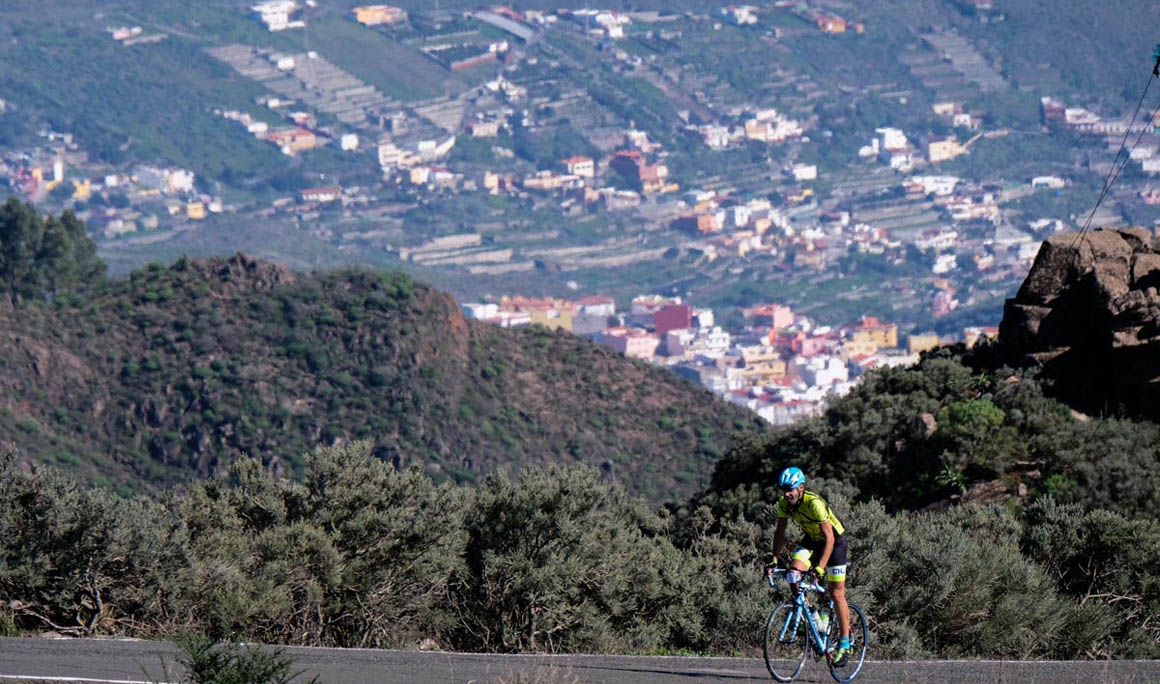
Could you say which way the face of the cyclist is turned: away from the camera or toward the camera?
toward the camera

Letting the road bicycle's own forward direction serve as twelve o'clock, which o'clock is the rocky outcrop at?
The rocky outcrop is roughly at 5 o'clock from the road bicycle.

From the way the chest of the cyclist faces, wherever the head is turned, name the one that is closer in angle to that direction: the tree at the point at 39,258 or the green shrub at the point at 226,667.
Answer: the green shrub

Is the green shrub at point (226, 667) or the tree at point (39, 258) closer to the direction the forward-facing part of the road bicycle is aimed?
the green shrub

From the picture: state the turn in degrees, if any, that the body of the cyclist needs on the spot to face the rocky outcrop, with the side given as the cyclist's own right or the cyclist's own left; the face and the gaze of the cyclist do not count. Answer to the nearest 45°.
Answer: approximately 135° to the cyclist's own right

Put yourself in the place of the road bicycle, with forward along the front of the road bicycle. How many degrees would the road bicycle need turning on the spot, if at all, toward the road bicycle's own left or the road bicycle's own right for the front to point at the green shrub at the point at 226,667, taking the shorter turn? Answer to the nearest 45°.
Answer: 0° — it already faces it

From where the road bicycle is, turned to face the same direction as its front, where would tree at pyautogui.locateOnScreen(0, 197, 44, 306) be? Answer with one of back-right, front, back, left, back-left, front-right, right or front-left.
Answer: right

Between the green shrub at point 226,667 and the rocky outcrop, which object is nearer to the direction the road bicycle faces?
the green shrub

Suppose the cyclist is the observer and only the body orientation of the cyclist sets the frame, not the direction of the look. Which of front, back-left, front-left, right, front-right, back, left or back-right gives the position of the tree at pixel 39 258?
right

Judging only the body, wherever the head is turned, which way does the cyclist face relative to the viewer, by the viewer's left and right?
facing the viewer and to the left of the viewer

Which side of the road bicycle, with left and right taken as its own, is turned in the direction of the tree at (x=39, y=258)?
right
